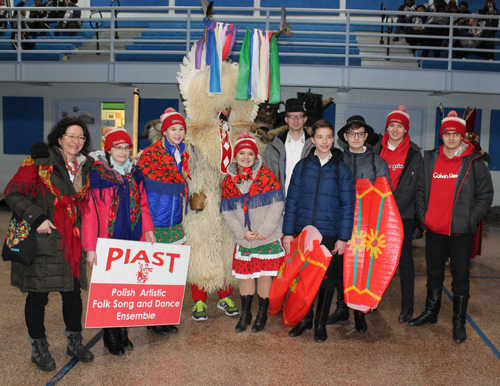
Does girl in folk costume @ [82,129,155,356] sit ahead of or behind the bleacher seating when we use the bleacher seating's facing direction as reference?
ahead

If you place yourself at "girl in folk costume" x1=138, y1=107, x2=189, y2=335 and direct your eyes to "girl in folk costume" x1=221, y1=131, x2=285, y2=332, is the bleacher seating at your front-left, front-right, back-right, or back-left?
front-left

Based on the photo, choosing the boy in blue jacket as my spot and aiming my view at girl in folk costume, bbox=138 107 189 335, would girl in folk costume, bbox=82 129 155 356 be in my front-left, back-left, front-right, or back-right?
front-left

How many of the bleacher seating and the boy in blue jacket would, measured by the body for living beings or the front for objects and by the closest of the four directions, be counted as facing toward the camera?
2

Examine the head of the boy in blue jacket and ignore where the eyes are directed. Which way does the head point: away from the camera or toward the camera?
toward the camera

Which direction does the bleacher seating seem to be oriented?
toward the camera

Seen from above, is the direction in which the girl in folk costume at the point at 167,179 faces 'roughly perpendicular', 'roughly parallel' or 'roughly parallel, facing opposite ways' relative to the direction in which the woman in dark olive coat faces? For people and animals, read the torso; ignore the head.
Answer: roughly parallel

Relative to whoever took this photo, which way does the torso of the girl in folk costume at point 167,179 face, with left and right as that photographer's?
facing the viewer and to the right of the viewer

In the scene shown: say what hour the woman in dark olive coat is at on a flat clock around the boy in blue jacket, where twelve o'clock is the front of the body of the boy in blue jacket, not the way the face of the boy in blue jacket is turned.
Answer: The woman in dark olive coat is roughly at 2 o'clock from the boy in blue jacket.

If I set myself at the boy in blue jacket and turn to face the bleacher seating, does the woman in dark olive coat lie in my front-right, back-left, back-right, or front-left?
back-left

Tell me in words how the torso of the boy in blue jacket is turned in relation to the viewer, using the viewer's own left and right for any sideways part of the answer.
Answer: facing the viewer
